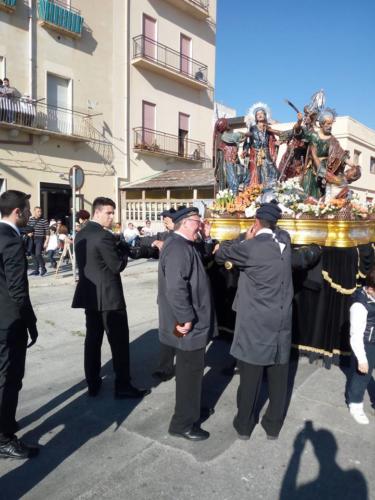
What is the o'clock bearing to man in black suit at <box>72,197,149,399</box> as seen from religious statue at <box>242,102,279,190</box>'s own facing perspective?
The man in black suit is roughly at 1 o'clock from the religious statue.

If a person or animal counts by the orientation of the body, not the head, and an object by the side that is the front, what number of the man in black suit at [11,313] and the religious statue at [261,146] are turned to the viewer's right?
1

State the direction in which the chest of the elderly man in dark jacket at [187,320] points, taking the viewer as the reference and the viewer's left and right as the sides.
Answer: facing to the right of the viewer

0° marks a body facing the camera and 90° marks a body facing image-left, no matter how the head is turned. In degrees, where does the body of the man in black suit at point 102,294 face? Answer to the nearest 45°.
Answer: approximately 225°

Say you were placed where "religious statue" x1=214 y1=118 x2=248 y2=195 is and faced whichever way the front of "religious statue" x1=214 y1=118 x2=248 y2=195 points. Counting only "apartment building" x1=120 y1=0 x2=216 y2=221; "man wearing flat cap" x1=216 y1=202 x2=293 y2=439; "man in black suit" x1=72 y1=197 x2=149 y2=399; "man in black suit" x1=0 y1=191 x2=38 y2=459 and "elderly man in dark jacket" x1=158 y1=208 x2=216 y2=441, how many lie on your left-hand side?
1

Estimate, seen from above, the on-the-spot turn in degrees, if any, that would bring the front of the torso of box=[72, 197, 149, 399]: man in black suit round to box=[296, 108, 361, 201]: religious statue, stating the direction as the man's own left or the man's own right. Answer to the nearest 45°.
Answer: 0° — they already face it

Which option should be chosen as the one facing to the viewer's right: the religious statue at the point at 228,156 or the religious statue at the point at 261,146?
the religious statue at the point at 228,156

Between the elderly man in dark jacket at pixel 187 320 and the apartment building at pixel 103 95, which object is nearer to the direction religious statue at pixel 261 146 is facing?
the elderly man in dark jacket

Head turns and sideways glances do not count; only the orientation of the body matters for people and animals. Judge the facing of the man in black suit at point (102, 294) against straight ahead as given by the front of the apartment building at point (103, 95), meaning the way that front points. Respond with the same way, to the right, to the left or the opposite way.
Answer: to the left

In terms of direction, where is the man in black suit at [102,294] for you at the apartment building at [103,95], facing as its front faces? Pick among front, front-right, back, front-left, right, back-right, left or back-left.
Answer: front-right

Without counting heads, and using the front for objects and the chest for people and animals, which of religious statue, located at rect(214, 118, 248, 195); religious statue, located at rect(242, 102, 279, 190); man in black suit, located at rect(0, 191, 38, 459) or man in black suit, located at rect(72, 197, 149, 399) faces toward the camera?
religious statue, located at rect(242, 102, 279, 190)

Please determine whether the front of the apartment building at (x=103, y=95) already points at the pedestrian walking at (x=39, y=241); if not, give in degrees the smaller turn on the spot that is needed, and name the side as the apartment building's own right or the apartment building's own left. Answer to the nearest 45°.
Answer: approximately 45° to the apartment building's own right

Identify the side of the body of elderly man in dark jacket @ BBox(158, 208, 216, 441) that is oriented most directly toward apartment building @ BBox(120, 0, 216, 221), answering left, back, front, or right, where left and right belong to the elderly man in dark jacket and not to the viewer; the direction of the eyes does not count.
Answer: left
